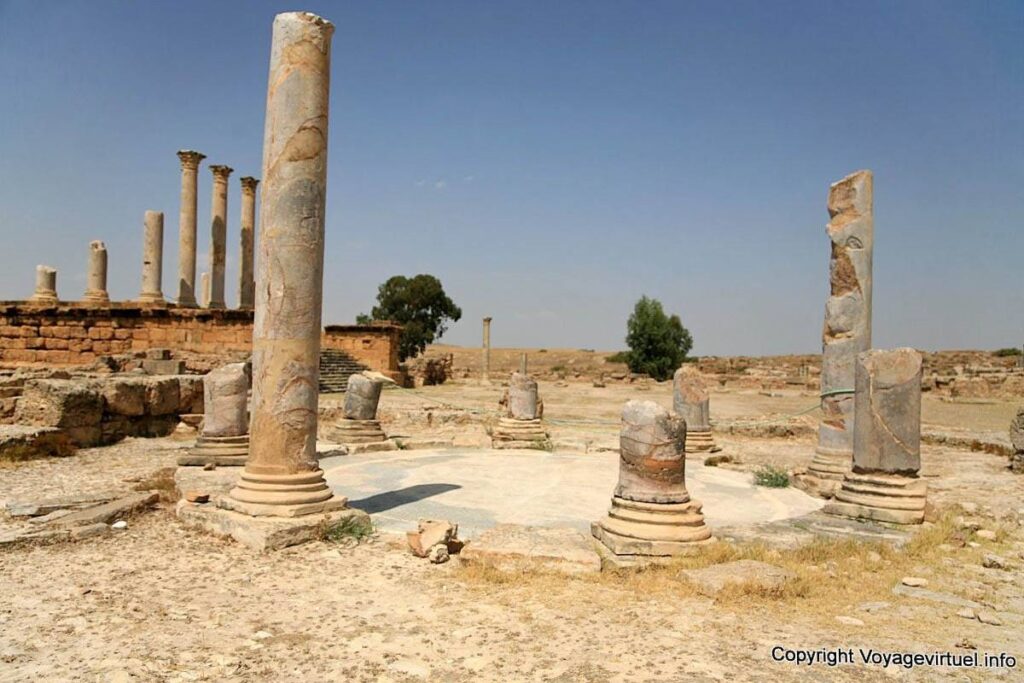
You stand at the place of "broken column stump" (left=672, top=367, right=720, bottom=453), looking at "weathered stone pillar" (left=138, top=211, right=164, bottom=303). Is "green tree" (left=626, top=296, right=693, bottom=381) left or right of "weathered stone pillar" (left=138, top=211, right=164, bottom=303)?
right

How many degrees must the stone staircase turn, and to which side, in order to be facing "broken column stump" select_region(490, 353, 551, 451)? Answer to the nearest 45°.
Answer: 0° — it already faces it

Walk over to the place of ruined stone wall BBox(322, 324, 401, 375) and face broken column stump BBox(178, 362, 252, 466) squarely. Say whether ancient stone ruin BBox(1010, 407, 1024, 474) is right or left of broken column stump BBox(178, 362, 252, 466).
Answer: left

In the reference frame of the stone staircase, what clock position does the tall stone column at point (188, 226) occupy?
The tall stone column is roughly at 4 o'clock from the stone staircase.

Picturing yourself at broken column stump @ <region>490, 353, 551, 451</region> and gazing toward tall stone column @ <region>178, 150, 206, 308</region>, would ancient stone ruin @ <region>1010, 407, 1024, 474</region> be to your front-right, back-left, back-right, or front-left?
back-right

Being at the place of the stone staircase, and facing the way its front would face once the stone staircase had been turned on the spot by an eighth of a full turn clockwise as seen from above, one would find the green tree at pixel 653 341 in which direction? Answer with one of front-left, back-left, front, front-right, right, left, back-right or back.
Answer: back

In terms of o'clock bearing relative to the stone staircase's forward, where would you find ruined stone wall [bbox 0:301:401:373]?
The ruined stone wall is roughly at 3 o'clock from the stone staircase.

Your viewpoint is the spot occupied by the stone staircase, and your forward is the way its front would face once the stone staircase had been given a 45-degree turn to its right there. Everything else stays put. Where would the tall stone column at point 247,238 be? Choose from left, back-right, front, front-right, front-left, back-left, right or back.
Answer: right

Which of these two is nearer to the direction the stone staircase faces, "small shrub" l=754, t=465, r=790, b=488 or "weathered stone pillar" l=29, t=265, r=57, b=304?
the small shrub

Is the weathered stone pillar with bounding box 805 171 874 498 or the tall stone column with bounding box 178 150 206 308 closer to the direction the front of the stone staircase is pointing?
the weathered stone pillar

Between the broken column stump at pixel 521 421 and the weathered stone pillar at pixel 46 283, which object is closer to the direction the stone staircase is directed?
the broken column stump

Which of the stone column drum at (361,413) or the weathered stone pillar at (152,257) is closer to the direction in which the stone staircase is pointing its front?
the stone column drum

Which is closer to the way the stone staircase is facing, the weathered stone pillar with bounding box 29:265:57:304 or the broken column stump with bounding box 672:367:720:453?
the broken column stump

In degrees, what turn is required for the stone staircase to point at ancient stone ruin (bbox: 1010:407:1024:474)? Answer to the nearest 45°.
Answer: approximately 45° to its left

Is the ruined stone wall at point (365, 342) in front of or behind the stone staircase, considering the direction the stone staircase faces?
behind

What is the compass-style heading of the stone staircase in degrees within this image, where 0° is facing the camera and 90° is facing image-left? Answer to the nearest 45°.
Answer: approximately 0°
